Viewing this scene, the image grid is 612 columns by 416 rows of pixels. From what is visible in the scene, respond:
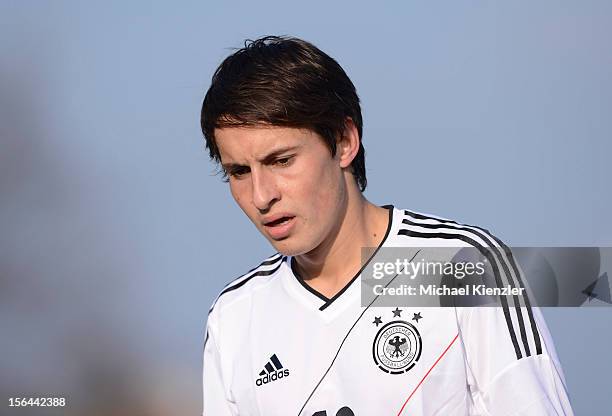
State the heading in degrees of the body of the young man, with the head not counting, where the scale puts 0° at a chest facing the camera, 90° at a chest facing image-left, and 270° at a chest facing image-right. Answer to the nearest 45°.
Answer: approximately 45°
